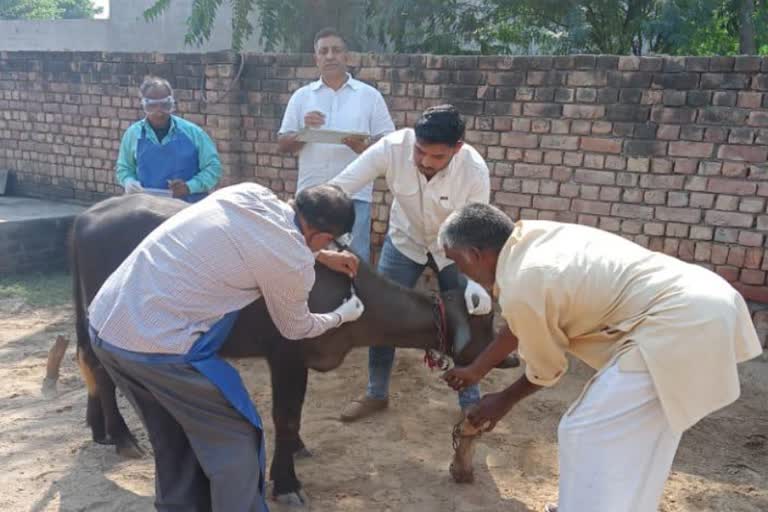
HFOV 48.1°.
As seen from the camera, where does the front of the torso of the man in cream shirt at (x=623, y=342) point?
to the viewer's left

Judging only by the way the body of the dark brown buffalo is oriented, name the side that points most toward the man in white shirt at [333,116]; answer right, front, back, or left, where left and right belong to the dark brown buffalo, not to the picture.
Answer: left

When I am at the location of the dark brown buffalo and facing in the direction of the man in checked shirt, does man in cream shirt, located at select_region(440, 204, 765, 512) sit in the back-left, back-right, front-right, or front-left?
front-left

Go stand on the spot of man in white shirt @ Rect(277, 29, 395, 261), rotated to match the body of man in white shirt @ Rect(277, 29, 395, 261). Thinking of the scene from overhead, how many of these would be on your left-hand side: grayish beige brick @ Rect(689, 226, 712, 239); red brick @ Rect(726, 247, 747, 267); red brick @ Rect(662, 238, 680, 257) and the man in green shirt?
3

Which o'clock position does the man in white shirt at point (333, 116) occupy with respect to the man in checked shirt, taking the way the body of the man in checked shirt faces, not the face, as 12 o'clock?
The man in white shirt is roughly at 11 o'clock from the man in checked shirt.

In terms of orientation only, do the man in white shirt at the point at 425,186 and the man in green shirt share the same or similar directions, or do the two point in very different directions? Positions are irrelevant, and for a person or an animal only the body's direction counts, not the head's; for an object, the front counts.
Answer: same or similar directions

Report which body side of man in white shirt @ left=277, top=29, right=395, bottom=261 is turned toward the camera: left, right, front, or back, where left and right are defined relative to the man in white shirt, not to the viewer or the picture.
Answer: front

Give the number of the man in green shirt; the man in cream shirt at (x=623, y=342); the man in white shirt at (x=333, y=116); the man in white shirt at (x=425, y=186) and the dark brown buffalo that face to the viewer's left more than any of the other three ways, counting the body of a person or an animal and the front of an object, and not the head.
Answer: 1

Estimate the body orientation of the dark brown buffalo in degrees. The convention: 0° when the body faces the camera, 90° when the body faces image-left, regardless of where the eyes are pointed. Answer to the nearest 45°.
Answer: approximately 270°

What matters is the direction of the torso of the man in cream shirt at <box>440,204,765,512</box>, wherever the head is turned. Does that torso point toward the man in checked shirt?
yes

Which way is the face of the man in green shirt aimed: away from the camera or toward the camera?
toward the camera

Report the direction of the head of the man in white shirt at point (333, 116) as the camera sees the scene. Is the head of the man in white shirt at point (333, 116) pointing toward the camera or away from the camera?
toward the camera

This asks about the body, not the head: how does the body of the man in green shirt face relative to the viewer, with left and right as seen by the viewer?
facing the viewer
